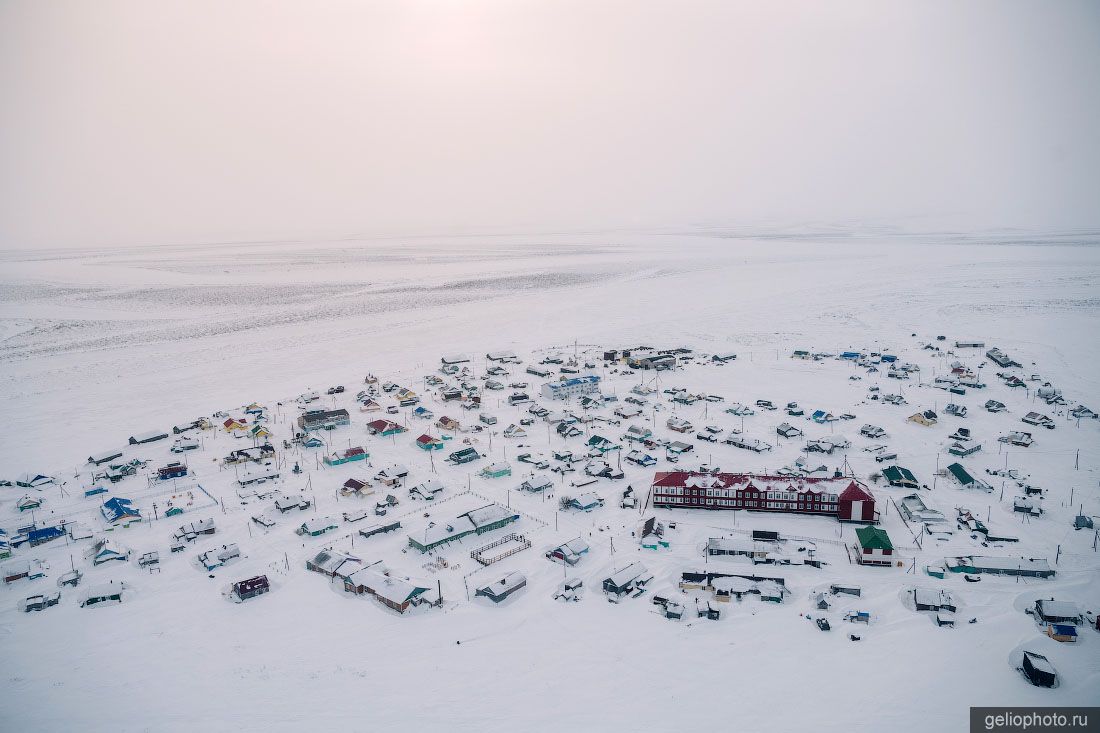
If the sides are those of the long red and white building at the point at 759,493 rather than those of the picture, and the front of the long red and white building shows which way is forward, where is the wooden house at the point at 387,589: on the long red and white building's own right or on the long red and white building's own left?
on the long red and white building's own right

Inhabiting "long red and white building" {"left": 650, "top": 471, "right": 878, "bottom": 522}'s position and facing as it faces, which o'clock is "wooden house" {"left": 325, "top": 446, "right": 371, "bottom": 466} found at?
The wooden house is roughly at 3 o'clock from the long red and white building.

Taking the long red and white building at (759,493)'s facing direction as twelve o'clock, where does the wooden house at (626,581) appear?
The wooden house is roughly at 1 o'clock from the long red and white building.

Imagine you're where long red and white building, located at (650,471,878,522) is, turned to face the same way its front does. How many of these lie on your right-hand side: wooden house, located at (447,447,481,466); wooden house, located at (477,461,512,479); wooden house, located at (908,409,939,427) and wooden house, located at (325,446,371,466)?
3

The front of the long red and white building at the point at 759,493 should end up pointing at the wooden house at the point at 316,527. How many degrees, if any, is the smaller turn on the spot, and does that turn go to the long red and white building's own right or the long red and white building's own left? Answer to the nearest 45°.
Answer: approximately 90° to the long red and white building's own right

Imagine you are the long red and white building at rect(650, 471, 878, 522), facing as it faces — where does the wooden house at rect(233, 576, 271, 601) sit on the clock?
The wooden house is roughly at 2 o'clock from the long red and white building.

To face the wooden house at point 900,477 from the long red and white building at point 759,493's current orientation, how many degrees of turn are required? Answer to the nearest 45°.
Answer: approximately 135° to its left

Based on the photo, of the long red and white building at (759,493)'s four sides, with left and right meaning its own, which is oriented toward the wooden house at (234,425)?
right

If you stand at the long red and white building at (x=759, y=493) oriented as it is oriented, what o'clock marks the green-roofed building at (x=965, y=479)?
The green-roofed building is roughly at 8 o'clock from the long red and white building.

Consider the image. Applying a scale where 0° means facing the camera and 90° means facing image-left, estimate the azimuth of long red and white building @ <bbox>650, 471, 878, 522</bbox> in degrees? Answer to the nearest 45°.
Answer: approximately 0°

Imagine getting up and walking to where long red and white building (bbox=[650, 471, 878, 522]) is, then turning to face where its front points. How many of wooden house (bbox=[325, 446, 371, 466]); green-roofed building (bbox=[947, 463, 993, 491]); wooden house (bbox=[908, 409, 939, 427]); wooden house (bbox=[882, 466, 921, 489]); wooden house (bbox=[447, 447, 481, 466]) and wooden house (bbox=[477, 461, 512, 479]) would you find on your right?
3

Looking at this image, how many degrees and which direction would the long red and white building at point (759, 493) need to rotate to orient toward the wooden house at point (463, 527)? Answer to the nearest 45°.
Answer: approximately 45° to its right

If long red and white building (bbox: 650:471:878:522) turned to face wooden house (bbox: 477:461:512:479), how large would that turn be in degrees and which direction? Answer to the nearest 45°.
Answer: approximately 90° to its right
